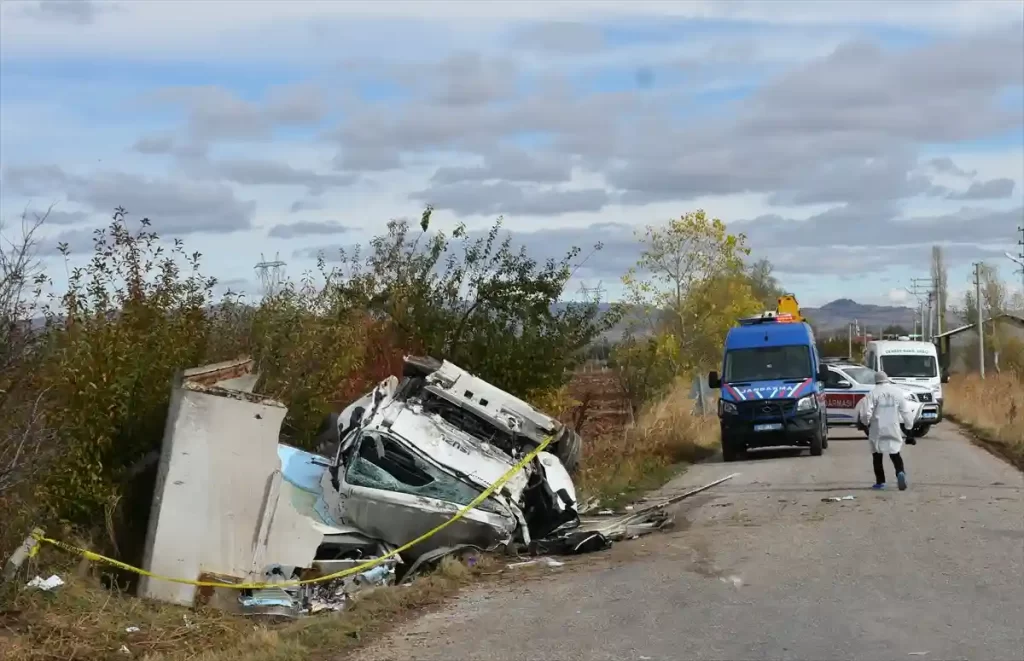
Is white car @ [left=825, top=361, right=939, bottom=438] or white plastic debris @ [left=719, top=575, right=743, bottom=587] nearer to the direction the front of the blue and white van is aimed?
the white plastic debris

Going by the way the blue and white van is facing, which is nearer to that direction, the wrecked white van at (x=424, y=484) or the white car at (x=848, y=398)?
the wrecked white van

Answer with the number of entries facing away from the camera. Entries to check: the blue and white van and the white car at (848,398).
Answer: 0

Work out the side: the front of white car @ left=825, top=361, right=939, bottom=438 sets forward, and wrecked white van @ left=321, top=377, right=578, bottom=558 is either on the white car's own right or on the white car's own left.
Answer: on the white car's own right

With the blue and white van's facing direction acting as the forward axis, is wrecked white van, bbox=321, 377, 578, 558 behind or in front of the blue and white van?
in front

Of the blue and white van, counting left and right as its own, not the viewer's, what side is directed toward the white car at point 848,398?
back

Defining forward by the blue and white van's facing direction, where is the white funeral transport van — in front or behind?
behind

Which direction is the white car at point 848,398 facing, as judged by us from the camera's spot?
facing the viewer and to the right of the viewer

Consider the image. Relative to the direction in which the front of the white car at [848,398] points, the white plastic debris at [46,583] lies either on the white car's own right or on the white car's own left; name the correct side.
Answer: on the white car's own right

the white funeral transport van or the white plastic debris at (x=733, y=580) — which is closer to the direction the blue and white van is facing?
the white plastic debris

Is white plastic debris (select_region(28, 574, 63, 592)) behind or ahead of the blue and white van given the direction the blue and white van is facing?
ahead
